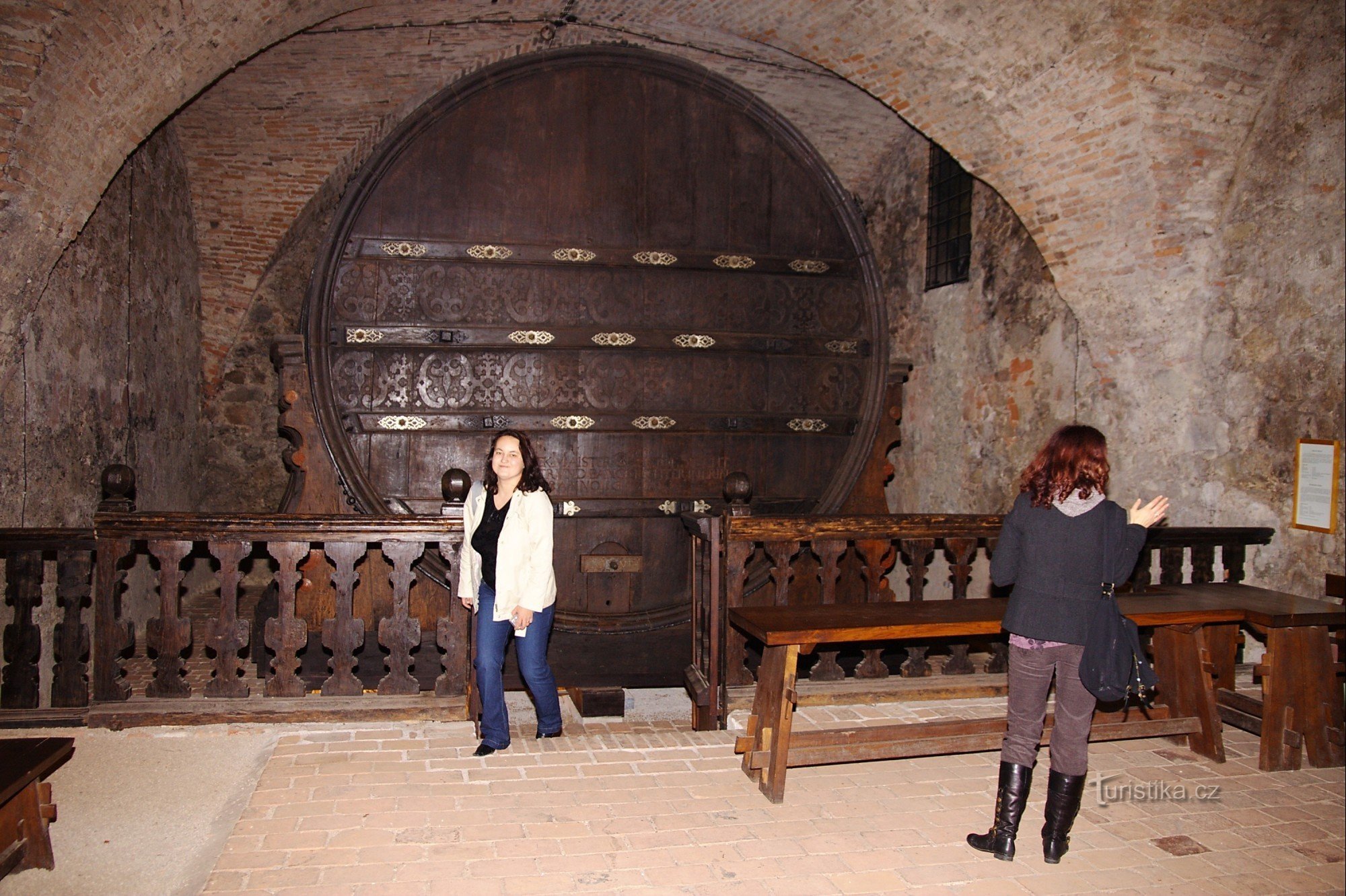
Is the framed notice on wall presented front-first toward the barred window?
no

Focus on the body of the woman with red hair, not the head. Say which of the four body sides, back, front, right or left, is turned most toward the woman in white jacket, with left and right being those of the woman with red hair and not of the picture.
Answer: left

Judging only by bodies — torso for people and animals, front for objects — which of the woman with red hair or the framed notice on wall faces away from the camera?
the woman with red hair

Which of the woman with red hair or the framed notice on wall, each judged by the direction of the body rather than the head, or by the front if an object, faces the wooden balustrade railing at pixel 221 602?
the framed notice on wall

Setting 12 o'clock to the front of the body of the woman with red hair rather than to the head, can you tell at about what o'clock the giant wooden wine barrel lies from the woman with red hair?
The giant wooden wine barrel is roughly at 10 o'clock from the woman with red hair.

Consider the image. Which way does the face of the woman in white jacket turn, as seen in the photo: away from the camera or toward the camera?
toward the camera

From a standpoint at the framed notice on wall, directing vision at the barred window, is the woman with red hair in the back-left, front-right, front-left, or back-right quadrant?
back-left

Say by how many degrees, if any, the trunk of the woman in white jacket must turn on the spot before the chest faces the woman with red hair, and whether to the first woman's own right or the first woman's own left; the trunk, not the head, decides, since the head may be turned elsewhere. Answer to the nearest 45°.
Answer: approximately 90° to the first woman's own left

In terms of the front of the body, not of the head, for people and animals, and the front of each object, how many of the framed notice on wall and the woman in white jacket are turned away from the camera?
0

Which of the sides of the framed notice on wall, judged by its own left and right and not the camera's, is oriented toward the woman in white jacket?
front

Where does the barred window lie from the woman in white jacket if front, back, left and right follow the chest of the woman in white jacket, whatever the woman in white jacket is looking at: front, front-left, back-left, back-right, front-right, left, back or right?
back

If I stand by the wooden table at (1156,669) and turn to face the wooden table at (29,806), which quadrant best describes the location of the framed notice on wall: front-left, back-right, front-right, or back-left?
back-right

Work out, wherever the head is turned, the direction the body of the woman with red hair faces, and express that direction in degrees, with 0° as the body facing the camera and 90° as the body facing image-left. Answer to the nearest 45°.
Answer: approximately 180°

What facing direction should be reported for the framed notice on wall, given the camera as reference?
facing the viewer and to the left of the viewer

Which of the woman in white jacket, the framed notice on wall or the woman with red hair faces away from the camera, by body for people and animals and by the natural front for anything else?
the woman with red hair

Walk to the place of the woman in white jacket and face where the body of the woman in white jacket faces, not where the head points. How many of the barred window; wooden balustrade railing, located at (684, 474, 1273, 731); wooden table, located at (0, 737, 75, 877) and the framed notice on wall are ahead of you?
1
